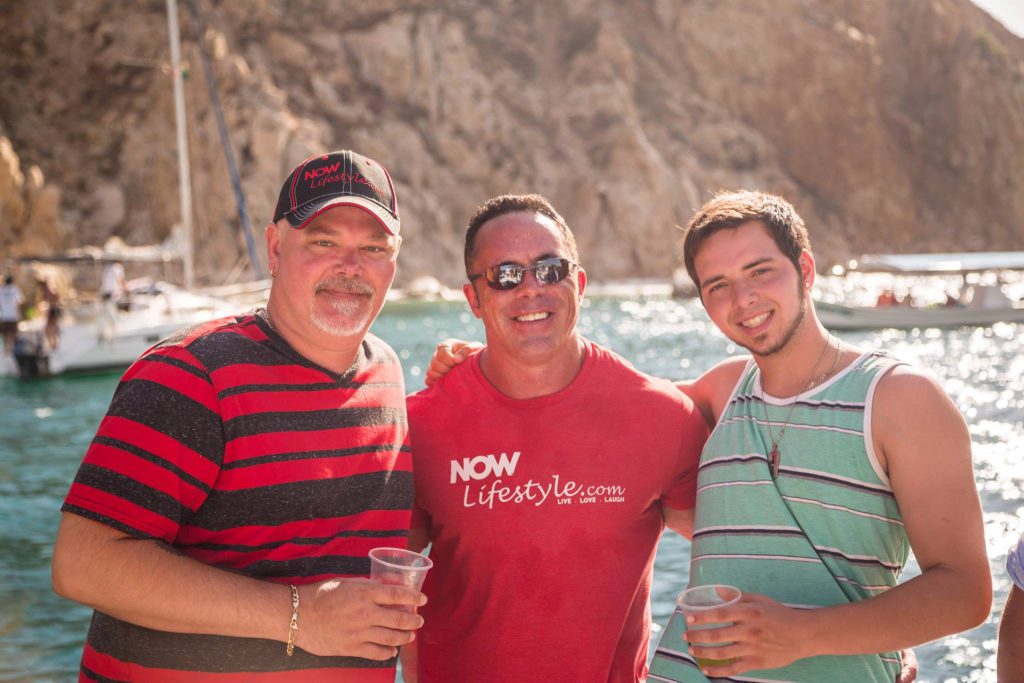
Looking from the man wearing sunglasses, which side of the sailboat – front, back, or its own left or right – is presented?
right

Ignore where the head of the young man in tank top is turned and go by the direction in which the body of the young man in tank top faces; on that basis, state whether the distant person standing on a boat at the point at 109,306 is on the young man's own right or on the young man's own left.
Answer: on the young man's own right

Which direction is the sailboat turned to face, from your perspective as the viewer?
facing to the right of the viewer

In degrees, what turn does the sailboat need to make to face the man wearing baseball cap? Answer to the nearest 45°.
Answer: approximately 90° to its right

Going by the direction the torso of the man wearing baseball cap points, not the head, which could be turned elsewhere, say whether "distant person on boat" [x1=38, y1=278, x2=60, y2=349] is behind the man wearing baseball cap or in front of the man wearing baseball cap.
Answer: behind
